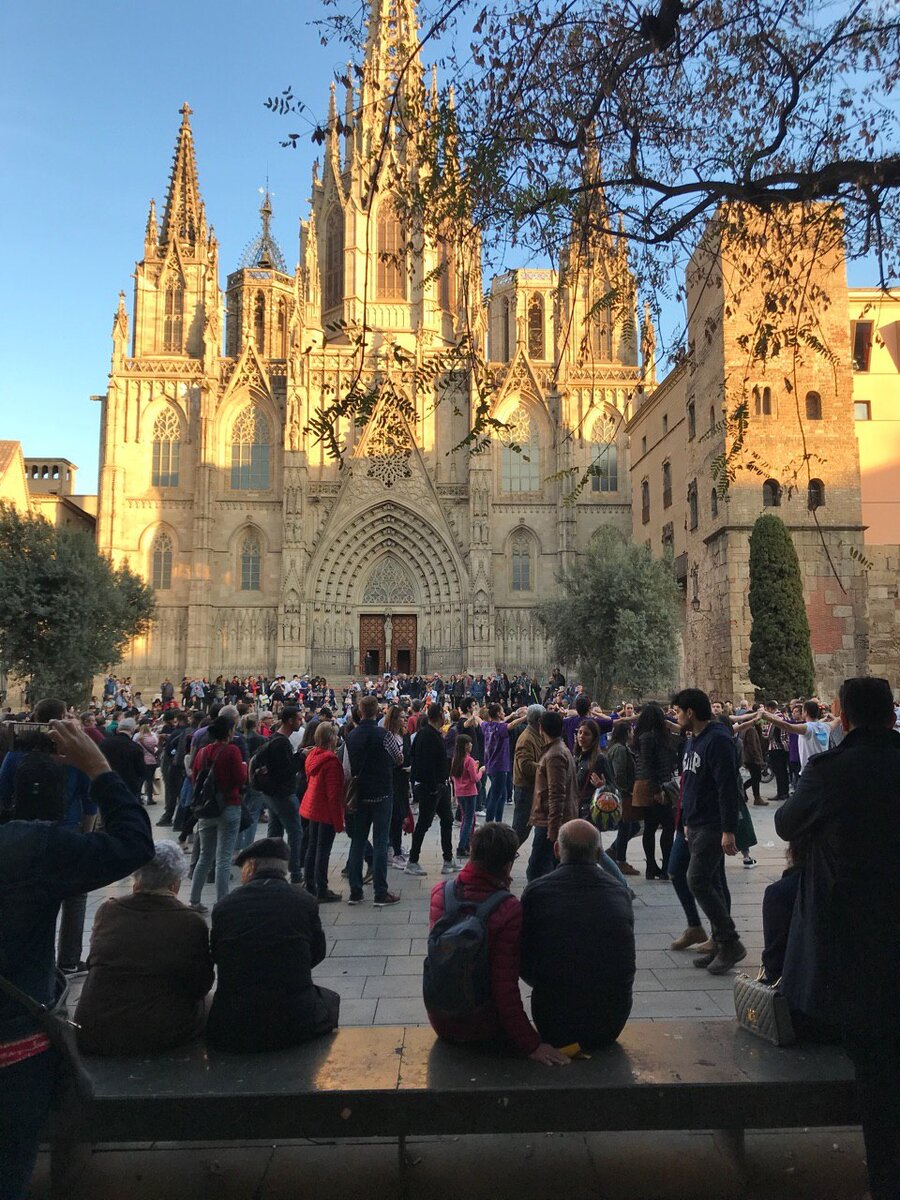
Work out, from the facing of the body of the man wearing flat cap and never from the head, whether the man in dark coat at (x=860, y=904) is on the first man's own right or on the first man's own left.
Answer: on the first man's own right

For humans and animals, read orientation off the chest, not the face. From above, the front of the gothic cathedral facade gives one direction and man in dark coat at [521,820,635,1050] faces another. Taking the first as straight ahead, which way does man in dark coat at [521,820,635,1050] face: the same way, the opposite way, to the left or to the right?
the opposite way

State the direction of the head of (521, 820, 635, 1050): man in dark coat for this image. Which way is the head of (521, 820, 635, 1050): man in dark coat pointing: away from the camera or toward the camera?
away from the camera

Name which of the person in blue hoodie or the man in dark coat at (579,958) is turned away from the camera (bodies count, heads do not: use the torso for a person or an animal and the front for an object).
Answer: the man in dark coat

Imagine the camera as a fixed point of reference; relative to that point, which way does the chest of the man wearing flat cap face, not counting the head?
away from the camera

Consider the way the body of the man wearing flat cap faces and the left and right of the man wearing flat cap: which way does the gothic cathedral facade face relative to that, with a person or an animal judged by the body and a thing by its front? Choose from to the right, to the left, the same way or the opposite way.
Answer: the opposite way

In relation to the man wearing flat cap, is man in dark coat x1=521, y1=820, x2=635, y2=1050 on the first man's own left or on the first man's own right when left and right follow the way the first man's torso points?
on the first man's own right

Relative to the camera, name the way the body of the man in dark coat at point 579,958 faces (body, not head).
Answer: away from the camera

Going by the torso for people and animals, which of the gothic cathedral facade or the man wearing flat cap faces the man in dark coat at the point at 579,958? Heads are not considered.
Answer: the gothic cathedral facade

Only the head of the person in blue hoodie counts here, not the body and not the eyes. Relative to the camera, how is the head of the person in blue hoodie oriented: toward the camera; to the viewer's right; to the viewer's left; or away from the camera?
to the viewer's left

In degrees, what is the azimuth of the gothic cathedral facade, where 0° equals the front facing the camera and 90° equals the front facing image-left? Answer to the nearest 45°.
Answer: approximately 0°
